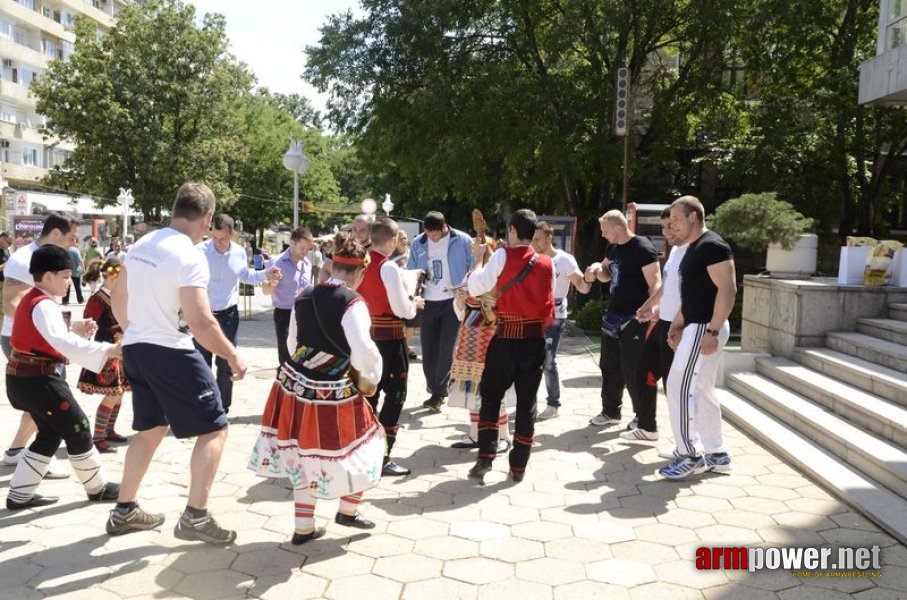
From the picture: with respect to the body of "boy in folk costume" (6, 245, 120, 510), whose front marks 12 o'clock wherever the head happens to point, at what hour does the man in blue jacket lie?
The man in blue jacket is roughly at 11 o'clock from the boy in folk costume.

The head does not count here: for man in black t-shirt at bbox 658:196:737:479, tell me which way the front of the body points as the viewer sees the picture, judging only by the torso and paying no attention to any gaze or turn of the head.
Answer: to the viewer's left

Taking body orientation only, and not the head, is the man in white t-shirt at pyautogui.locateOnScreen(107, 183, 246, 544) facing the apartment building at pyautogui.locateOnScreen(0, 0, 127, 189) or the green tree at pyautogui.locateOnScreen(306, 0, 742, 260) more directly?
the green tree

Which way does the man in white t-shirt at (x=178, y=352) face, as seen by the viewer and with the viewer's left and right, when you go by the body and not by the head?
facing away from the viewer and to the right of the viewer

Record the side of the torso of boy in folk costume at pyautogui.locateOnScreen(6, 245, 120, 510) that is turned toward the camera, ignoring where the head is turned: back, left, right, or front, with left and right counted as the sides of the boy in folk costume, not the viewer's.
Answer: right

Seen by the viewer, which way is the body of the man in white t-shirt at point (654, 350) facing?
to the viewer's left

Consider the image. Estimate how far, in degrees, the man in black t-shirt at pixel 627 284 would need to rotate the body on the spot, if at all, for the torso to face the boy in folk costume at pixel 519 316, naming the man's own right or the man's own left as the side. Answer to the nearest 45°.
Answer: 0° — they already face them

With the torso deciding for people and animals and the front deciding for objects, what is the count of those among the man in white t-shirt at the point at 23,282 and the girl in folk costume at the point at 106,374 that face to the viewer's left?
0

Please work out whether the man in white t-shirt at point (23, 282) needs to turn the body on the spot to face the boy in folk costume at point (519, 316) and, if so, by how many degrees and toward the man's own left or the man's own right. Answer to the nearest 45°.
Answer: approximately 45° to the man's own right

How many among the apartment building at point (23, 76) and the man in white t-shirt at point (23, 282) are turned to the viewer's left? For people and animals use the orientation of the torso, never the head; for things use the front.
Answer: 0

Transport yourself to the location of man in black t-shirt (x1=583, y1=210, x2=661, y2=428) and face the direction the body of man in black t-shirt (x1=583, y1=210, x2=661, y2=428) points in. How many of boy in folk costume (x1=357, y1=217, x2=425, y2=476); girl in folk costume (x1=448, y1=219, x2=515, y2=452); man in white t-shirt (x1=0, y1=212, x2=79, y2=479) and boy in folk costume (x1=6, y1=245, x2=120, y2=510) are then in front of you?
4

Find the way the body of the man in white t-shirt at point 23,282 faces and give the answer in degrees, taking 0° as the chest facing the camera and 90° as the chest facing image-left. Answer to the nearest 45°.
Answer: approximately 270°
